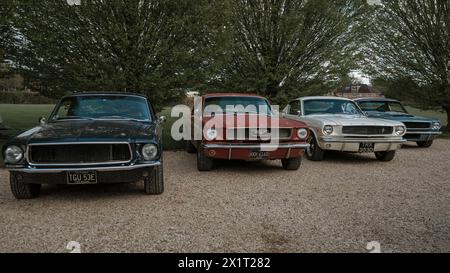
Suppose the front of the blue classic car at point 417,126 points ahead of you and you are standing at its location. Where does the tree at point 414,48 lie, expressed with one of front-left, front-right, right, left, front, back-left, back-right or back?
back-left

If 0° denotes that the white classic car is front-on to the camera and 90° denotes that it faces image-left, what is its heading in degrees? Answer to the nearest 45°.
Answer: approximately 315°

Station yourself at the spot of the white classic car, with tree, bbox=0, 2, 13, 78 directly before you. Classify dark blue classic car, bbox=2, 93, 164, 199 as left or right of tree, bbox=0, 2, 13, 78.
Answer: left

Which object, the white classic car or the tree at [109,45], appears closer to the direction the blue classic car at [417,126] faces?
the white classic car

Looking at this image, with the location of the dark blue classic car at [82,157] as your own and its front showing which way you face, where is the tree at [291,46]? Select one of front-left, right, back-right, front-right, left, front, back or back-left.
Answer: back-left

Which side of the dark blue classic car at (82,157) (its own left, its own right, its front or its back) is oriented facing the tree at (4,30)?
back

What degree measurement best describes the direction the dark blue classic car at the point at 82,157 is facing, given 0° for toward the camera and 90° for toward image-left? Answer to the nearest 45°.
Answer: approximately 0°

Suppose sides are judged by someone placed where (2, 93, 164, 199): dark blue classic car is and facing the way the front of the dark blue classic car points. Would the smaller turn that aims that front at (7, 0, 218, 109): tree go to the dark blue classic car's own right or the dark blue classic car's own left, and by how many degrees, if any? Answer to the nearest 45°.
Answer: approximately 180°

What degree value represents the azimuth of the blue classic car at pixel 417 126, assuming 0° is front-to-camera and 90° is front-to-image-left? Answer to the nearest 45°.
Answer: approximately 315°

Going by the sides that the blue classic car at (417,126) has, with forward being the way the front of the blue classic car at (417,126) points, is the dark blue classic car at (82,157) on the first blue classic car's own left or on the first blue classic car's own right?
on the first blue classic car's own right
